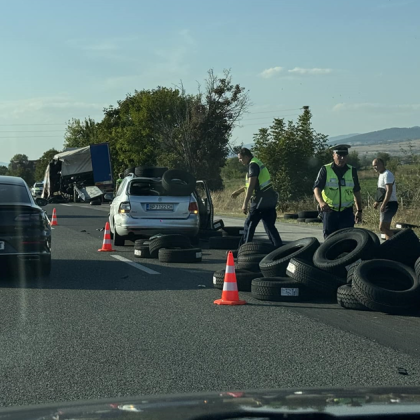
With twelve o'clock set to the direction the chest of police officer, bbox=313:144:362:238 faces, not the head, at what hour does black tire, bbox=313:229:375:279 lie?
The black tire is roughly at 12 o'clock from the police officer.

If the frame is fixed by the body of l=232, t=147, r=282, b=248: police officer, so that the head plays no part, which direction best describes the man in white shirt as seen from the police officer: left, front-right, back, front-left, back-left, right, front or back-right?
back-right

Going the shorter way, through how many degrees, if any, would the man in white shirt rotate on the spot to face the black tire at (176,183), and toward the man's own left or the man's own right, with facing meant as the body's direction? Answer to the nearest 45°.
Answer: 0° — they already face it

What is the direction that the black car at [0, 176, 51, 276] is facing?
away from the camera

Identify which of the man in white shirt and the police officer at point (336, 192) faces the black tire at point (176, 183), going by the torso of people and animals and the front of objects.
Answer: the man in white shirt

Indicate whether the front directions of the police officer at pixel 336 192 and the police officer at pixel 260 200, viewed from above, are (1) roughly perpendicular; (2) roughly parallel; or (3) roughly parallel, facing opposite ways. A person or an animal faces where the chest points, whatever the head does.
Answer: roughly perpendicular

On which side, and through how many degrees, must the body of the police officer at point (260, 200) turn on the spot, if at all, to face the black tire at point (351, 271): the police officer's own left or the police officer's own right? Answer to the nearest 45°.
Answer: approximately 90° to the police officer's own left

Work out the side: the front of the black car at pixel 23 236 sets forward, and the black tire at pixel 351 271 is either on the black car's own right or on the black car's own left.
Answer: on the black car's own right

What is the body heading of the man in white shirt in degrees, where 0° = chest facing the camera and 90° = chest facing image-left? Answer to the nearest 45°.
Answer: approximately 90°
